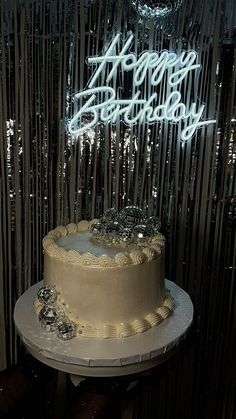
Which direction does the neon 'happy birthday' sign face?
toward the camera
